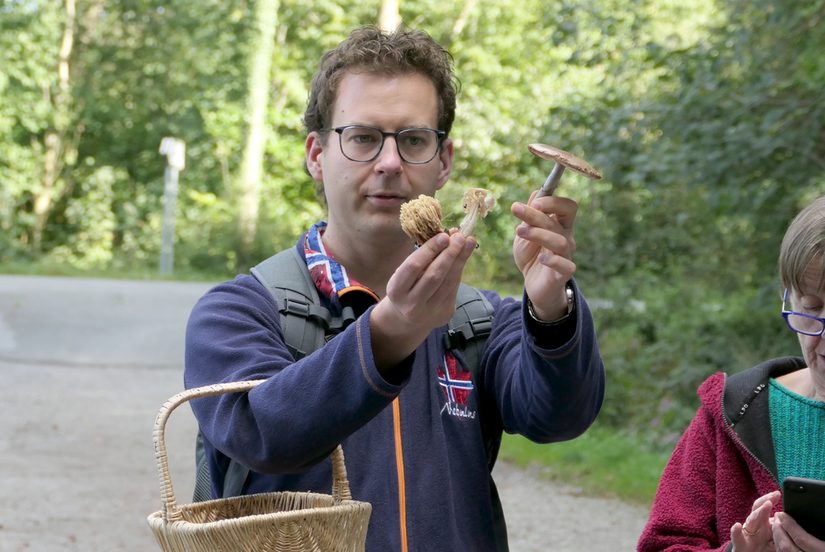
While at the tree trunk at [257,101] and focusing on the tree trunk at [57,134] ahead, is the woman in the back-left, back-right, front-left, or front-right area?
back-left

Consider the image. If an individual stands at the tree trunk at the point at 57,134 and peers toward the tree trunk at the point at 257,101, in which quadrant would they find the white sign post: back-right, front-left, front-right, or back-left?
front-right

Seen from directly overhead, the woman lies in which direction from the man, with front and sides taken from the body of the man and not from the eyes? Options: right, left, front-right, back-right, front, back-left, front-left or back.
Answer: left

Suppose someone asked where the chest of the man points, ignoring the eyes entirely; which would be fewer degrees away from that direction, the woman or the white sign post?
the woman

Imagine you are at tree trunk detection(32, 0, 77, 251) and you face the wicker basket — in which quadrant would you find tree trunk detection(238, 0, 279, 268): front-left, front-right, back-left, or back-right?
front-left

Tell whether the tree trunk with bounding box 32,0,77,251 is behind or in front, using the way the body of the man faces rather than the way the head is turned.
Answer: behind

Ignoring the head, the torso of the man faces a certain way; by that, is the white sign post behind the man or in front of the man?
behind

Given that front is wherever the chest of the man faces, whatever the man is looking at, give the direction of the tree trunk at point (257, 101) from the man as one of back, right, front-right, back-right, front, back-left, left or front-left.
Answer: back

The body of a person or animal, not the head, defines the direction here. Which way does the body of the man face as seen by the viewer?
toward the camera
